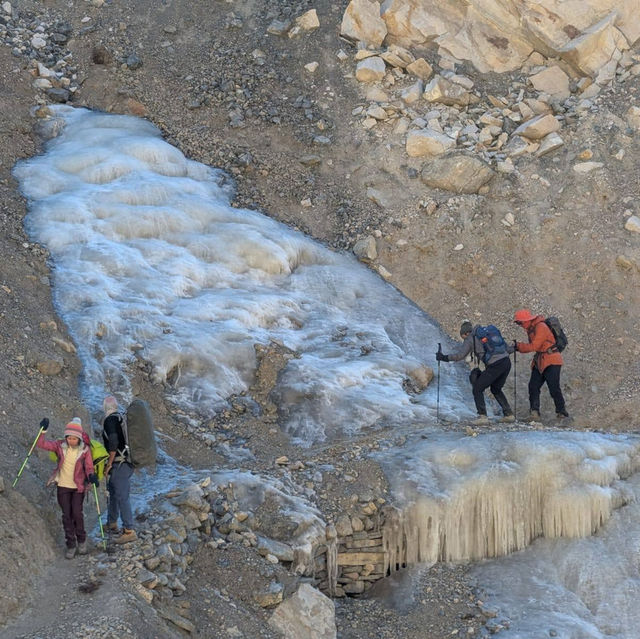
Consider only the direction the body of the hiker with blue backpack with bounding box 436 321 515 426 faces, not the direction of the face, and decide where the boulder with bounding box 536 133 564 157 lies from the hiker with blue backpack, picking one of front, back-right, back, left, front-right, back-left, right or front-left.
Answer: right

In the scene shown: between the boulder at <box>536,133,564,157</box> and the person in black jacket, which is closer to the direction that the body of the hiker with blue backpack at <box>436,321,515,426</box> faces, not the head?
the person in black jacket

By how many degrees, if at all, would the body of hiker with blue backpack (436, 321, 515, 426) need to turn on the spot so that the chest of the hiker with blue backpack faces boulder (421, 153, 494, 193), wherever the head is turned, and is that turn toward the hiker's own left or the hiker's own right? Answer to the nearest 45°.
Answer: approximately 90° to the hiker's own right

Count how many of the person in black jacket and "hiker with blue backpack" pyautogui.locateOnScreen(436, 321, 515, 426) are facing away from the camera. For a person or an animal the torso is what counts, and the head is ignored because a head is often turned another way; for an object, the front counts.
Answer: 0

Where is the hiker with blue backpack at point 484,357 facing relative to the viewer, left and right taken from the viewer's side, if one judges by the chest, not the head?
facing to the left of the viewer

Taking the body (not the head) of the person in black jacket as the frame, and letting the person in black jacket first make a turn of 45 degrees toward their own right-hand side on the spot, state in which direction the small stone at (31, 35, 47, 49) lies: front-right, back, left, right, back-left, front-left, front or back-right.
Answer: right

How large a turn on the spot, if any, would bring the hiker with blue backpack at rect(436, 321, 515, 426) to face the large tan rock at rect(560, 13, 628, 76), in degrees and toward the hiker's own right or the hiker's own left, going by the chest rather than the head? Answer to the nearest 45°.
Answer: approximately 90° to the hiker's own right

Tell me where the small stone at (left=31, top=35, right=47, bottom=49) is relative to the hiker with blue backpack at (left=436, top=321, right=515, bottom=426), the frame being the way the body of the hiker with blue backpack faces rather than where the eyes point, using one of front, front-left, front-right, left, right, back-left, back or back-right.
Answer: front-right

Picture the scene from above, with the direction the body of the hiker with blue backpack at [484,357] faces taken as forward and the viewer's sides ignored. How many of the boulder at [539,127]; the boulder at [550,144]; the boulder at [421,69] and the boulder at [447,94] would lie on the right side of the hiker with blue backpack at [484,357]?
4
